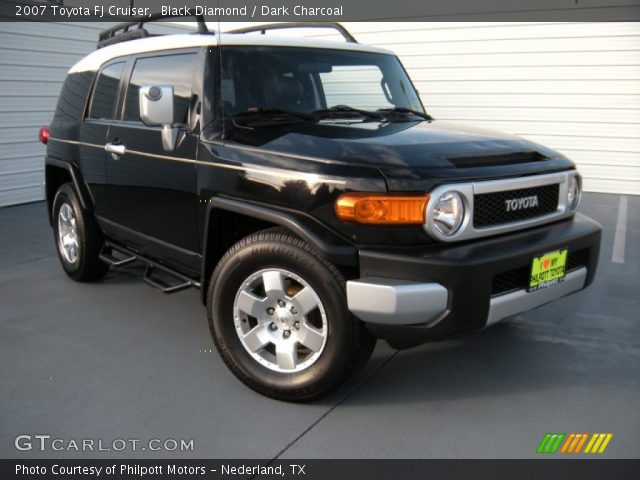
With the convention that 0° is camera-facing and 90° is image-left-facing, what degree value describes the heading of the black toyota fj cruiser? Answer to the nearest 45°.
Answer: approximately 315°
